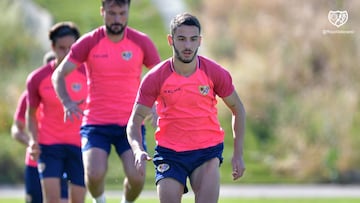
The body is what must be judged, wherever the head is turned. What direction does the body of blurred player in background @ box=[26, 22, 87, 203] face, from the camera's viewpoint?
toward the camera

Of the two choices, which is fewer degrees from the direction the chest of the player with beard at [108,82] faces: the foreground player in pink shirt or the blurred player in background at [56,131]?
the foreground player in pink shirt

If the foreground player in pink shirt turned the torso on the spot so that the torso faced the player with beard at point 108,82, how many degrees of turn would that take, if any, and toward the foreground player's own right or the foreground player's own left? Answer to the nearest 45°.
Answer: approximately 135° to the foreground player's own right

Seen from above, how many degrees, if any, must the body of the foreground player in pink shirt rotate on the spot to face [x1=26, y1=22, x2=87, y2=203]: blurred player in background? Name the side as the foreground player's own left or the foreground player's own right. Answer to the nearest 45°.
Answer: approximately 135° to the foreground player's own right

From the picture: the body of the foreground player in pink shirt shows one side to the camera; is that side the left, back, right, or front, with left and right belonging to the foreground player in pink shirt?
front

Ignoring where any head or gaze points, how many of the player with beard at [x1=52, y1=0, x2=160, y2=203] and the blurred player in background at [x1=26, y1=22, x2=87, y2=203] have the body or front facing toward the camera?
2

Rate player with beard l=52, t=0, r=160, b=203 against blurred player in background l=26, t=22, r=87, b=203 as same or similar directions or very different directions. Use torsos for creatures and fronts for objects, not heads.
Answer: same or similar directions

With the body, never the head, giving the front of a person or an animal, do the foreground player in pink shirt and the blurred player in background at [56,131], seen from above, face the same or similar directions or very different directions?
same or similar directions

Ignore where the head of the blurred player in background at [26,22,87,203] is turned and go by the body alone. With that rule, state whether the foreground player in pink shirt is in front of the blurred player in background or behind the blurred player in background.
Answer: in front

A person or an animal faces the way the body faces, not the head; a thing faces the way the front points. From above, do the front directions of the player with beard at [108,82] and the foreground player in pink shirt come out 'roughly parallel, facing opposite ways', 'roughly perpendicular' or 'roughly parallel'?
roughly parallel

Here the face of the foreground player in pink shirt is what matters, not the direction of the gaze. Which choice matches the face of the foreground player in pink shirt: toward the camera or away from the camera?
toward the camera
